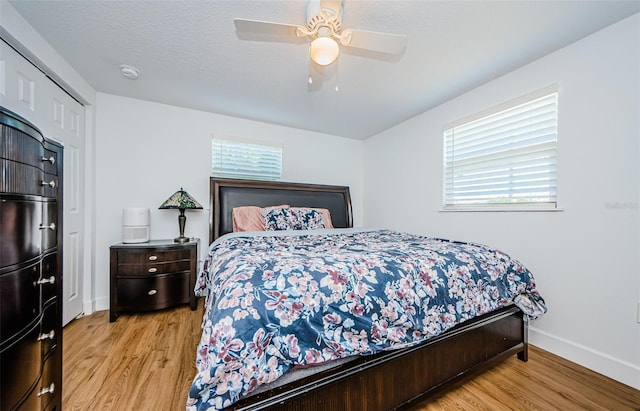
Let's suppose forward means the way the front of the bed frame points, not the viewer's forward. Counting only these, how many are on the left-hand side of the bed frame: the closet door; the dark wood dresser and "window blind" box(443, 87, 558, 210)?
1

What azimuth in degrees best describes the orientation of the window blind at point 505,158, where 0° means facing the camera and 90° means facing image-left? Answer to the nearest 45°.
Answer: approximately 45°

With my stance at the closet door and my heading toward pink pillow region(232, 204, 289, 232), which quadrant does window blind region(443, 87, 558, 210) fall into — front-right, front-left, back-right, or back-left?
front-right

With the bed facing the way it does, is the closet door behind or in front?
behind

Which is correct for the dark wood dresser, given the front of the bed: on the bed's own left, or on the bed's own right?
on the bed's own right

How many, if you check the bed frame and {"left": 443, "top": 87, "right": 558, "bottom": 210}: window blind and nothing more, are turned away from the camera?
0

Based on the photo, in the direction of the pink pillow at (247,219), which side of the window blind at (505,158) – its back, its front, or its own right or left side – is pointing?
front

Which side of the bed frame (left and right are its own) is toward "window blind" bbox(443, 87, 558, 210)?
left

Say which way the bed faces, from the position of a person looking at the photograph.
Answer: facing the viewer and to the right of the viewer

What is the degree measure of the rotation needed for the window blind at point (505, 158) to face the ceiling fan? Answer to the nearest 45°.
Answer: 0° — it already faces it

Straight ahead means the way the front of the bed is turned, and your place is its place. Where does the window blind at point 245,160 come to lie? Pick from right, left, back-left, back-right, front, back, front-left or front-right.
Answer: back

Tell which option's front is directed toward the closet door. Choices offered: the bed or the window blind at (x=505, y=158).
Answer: the window blind

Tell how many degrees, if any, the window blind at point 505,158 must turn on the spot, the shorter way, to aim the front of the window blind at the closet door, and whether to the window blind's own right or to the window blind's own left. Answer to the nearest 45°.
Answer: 0° — it already faces it

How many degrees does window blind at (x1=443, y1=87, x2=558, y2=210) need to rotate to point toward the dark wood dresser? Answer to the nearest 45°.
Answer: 0° — it already faces it

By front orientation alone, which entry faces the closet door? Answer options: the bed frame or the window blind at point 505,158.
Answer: the window blind

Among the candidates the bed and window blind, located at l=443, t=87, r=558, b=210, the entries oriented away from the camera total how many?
0
